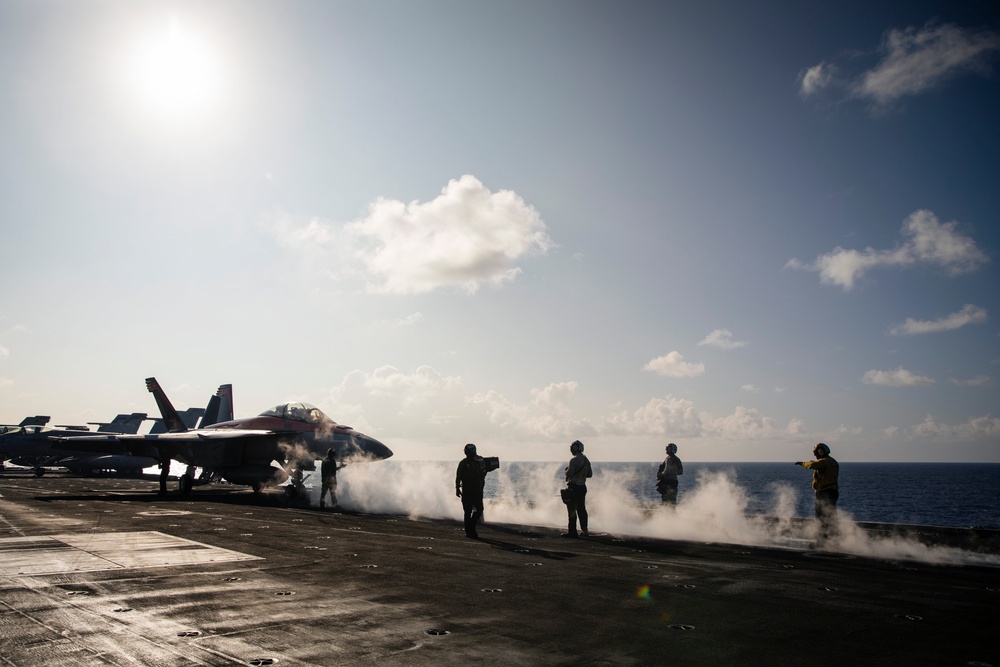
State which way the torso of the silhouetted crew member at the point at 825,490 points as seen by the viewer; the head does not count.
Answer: to the viewer's left

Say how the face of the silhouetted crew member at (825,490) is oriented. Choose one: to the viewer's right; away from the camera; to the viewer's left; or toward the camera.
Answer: to the viewer's left

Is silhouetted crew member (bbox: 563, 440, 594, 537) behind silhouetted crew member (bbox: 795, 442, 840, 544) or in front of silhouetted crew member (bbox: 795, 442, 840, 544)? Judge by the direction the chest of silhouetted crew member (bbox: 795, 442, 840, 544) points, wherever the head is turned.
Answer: in front

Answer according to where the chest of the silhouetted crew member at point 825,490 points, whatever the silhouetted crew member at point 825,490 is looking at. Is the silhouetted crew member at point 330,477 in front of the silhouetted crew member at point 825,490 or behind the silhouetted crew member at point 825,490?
in front
